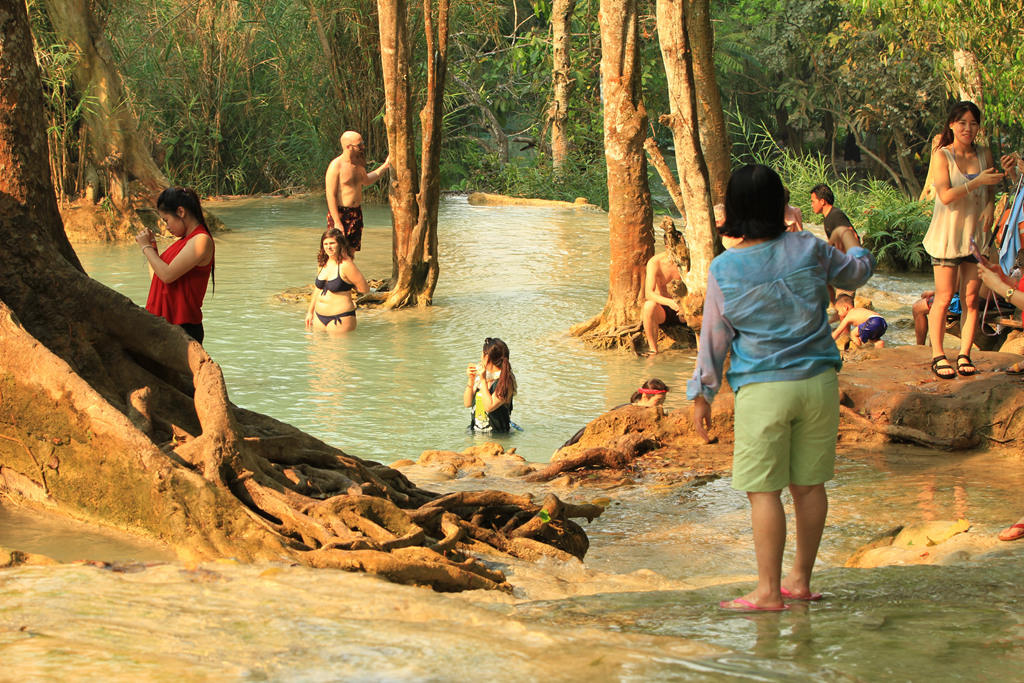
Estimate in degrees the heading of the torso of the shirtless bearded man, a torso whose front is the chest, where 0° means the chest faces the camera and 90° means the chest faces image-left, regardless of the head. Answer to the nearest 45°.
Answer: approximately 315°

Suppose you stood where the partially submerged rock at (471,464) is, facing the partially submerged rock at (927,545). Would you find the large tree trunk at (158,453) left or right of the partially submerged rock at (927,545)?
right

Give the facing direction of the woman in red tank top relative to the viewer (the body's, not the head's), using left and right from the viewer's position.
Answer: facing to the left of the viewer

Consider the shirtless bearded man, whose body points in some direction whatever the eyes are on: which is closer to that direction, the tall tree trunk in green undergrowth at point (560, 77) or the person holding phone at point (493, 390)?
the person holding phone

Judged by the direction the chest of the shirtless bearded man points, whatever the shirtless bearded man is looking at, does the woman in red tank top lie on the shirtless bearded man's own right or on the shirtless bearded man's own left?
on the shirtless bearded man's own right

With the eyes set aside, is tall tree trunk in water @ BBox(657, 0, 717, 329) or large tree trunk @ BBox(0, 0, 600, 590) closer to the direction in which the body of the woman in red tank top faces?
the large tree trunk

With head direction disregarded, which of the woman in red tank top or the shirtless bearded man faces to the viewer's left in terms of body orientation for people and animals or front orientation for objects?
the woman in red tank top

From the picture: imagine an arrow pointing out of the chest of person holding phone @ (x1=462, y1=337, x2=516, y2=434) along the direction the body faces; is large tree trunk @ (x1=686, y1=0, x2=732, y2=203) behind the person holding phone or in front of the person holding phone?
behind
